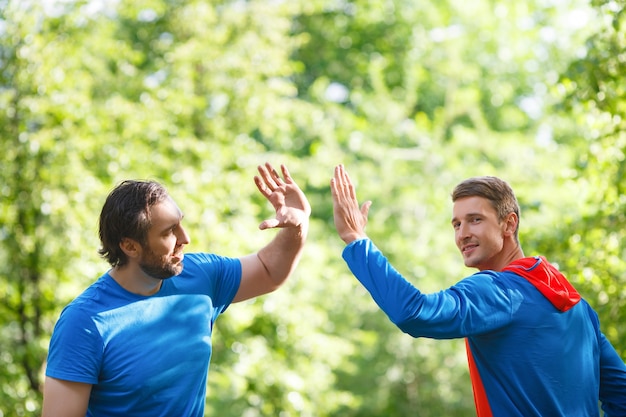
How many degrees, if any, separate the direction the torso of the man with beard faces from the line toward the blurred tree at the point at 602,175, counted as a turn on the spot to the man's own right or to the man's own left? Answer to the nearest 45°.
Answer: approximately 90° to the man's own left

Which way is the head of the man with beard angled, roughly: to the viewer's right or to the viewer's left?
to the viewer's right

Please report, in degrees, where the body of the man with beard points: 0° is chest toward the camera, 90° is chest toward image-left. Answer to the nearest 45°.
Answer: approximately 315°
